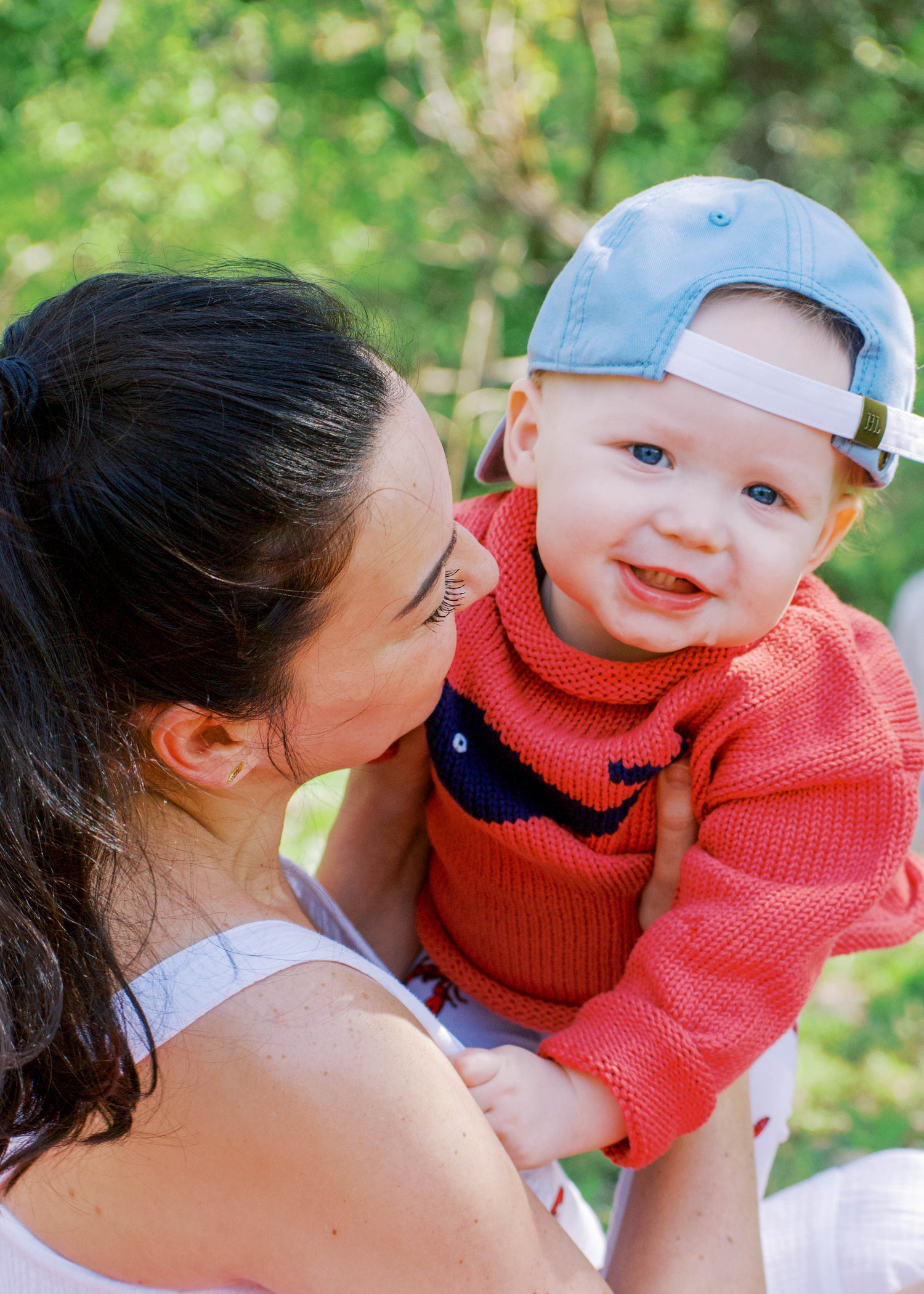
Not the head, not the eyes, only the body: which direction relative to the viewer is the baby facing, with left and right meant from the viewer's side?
facing the viewer and to the left of the viewer

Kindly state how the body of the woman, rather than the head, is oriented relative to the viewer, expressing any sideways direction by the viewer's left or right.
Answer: facing away from the viewer and to the right of the viewer

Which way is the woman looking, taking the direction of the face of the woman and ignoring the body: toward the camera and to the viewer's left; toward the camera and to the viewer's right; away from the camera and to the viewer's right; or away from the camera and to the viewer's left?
away from the camera and to the viewer's right
